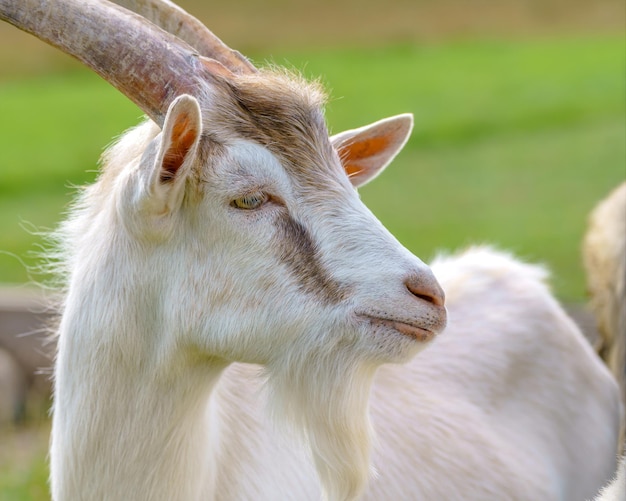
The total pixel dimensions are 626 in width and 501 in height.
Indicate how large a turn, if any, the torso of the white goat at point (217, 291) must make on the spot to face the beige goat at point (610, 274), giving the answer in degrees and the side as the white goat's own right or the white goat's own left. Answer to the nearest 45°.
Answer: approximately 180°

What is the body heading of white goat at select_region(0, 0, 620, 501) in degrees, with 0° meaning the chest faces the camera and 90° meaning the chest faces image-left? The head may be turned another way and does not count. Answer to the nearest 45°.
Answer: approximately 45°
